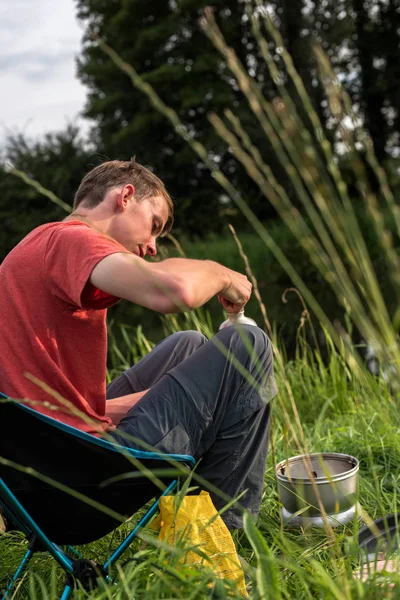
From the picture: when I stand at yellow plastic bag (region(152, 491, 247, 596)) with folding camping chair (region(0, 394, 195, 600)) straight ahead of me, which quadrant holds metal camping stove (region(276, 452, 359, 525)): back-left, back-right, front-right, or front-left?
back-right

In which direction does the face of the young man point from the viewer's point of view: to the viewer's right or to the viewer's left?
to the viewer's right

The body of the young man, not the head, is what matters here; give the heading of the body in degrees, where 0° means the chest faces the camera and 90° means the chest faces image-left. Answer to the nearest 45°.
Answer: approximately 270°
